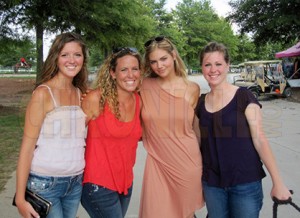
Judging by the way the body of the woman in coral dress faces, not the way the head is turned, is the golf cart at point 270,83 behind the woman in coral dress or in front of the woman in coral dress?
behind

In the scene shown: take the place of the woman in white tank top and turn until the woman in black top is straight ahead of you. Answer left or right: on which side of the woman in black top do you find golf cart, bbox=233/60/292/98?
left

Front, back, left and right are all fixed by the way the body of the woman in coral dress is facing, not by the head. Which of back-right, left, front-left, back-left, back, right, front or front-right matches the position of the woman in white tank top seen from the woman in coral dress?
front-right

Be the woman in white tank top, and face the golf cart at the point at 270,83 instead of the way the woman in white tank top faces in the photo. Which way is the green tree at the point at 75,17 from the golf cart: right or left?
left

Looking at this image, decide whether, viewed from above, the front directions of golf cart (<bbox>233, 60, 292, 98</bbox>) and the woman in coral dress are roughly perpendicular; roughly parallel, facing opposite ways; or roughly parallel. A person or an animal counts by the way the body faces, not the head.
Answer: roughly perpendicular
